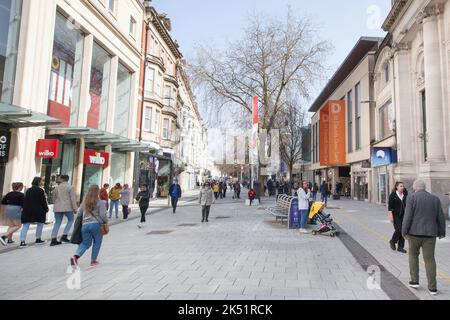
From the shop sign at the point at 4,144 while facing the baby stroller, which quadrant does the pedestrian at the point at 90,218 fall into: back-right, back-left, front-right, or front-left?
front-right

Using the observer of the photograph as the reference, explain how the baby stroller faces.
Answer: facing the viewer and to the right of the viewer

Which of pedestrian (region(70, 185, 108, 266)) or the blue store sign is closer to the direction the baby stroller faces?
the pedestrian

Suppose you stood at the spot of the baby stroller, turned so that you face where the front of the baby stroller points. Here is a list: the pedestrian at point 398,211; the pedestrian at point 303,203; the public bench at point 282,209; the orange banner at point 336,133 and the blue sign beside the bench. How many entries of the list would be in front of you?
1

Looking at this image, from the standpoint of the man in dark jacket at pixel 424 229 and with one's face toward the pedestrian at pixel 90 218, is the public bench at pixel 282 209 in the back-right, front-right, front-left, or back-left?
front-right

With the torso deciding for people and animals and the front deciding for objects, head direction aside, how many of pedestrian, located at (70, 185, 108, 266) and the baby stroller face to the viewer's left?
0

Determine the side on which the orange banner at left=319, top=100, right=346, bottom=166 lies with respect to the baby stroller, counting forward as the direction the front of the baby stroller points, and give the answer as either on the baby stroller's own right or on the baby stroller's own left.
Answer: on the baby stroller's own left

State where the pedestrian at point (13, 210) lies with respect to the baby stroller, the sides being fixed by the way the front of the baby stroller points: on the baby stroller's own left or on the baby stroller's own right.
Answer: on the baby stroller's own right

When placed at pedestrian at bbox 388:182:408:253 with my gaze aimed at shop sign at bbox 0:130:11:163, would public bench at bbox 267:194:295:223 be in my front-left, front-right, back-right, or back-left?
front-right
